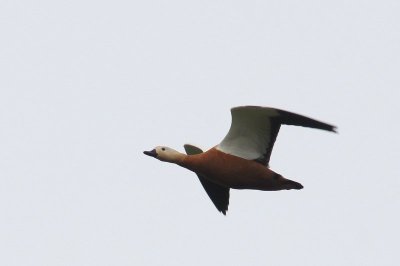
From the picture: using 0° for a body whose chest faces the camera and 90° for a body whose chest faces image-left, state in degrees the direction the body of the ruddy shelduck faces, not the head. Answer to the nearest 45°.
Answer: approximately 90°
